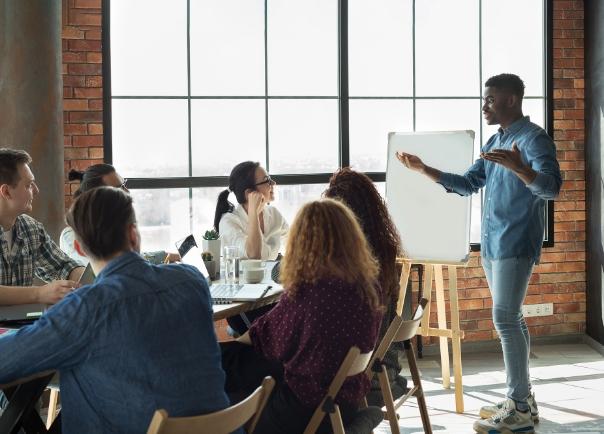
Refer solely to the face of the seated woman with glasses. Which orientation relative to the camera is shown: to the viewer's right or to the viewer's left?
to the viewer's right

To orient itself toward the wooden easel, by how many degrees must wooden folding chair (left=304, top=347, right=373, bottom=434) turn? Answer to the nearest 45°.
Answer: approximately 45° to its right

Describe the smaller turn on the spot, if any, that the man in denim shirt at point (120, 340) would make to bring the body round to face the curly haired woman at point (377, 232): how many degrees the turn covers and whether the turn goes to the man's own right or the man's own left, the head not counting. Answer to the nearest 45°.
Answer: approximately 45° to the man's own right

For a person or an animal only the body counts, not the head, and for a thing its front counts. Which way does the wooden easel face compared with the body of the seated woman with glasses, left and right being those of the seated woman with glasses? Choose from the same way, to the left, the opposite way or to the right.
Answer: to the right

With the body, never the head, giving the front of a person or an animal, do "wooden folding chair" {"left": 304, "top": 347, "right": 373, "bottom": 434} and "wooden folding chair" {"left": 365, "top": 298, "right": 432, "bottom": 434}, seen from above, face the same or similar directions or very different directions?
same or similar directions

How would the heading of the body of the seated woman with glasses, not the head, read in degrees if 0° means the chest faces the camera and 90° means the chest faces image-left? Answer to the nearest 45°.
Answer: approximately 315°

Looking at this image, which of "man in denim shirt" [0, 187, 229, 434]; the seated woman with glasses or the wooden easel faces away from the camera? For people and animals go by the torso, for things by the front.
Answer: the man in denim shirt

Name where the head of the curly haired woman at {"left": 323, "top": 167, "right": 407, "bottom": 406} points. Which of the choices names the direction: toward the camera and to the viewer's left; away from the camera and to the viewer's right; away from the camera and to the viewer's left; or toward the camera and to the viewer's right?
away from the camera and to the viewer's right

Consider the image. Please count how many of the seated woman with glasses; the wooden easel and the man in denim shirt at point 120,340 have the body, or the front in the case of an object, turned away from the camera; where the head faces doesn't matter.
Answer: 1

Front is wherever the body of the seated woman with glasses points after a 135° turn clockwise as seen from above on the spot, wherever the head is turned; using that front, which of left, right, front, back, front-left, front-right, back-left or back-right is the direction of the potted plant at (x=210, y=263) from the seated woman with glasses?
left

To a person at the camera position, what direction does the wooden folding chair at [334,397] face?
facing away from the viewer and to the left of the viewer

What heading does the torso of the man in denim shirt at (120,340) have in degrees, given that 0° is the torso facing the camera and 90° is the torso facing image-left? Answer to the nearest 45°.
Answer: approximately 180°

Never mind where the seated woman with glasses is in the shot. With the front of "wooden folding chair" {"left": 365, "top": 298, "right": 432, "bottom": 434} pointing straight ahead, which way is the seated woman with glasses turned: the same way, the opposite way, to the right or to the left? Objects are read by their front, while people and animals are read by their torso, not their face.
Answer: the opposite way

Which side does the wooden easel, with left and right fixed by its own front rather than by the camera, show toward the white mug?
front

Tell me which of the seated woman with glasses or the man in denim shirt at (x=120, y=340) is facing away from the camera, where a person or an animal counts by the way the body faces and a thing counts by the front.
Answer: the man in denim shirt
